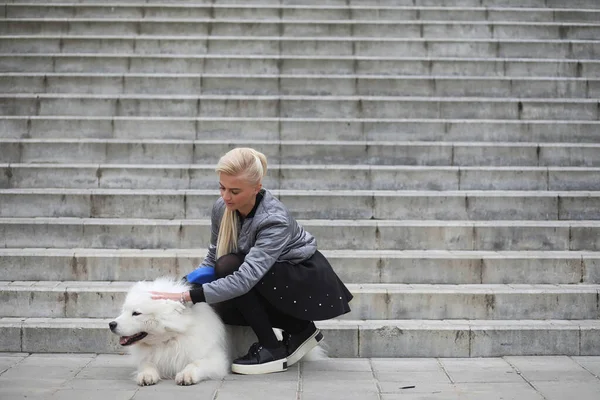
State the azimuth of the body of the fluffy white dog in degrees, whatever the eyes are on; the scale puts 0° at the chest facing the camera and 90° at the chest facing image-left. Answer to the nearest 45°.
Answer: approximately 45°

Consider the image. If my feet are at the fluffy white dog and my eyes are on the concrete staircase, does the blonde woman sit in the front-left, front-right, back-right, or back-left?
front-right

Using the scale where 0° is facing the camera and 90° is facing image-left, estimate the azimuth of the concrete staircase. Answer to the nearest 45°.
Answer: approximately 0°

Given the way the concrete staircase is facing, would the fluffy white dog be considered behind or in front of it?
in front

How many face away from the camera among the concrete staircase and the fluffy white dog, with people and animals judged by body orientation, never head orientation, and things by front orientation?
0

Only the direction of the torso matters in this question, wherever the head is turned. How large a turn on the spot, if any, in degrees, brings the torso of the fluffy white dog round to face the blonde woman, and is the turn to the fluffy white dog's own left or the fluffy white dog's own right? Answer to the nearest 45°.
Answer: approximately 135° to the fluffy white dog's own left

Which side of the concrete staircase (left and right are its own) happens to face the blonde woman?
front
